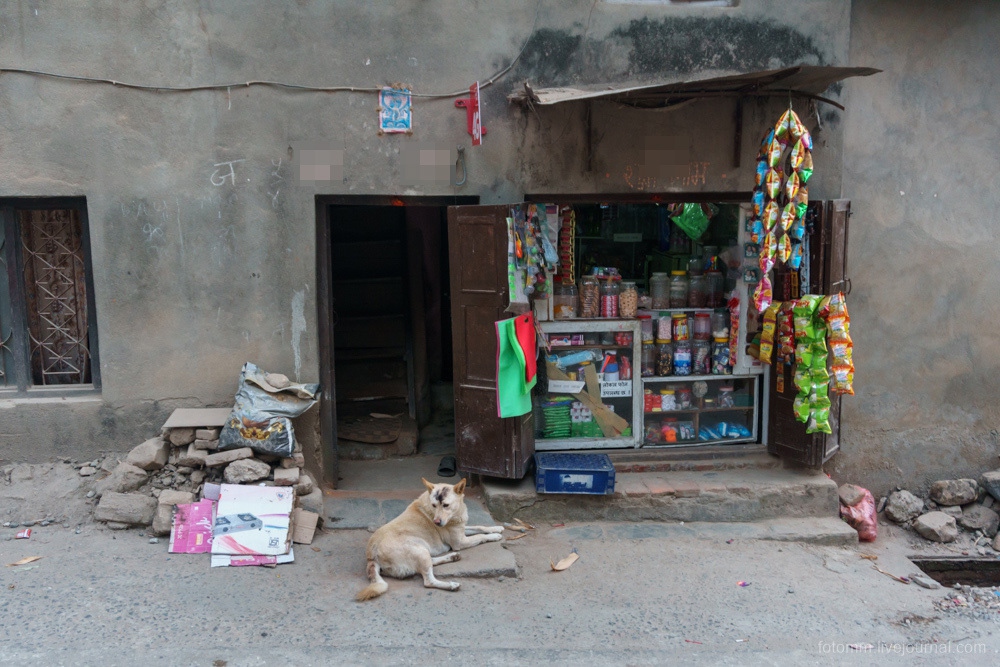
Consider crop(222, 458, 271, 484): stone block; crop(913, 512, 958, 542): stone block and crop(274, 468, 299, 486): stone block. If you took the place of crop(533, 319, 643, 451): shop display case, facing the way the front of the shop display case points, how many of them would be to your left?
1

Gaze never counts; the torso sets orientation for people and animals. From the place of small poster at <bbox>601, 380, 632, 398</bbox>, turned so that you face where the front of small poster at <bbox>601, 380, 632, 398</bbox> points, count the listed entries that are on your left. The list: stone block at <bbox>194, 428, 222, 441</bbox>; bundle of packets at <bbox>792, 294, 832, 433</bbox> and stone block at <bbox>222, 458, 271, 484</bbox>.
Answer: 1

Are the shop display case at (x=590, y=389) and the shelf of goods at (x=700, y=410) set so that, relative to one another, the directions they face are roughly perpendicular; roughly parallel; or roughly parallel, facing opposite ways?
roughly parallel

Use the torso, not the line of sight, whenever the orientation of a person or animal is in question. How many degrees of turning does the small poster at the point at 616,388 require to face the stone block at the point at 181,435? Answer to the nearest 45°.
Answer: approximately 45° to its right

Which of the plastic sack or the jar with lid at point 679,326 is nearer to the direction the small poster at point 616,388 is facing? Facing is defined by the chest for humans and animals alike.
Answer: the plastic sack

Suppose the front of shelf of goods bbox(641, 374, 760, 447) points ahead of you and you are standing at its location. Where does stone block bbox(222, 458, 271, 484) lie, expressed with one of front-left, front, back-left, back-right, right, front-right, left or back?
front-right

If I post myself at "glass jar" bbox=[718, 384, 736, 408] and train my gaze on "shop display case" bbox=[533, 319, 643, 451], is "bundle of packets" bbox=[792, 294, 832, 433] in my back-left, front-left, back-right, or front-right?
back-left

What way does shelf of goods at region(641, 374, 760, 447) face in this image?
toward the camera

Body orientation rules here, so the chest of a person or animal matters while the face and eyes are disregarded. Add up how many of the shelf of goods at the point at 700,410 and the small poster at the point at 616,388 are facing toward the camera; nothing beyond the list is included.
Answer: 2

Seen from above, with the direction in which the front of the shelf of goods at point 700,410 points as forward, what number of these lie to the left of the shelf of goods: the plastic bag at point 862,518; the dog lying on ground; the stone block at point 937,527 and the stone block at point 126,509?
2

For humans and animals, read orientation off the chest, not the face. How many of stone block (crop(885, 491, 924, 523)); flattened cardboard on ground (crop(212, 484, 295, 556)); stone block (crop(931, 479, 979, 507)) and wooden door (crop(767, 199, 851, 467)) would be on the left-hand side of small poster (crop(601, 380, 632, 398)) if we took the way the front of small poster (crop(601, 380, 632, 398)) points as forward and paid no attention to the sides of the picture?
3

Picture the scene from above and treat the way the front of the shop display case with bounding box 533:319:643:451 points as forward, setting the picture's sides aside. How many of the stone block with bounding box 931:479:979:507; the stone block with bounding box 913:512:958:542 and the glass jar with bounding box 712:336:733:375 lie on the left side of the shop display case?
3

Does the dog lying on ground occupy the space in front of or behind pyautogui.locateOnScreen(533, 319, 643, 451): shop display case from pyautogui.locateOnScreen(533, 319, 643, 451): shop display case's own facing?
in front

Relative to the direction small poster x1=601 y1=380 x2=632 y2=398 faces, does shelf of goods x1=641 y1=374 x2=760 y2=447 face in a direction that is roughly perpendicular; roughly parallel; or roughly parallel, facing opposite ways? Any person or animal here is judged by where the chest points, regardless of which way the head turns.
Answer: roughly parallel

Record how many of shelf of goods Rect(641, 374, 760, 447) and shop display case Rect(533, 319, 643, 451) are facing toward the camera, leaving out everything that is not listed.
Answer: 2

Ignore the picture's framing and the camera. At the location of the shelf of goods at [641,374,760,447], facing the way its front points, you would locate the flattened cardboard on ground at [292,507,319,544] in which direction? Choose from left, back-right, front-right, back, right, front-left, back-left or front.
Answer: front-right

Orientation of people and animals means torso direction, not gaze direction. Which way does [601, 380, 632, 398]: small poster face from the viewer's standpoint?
toward the camera
